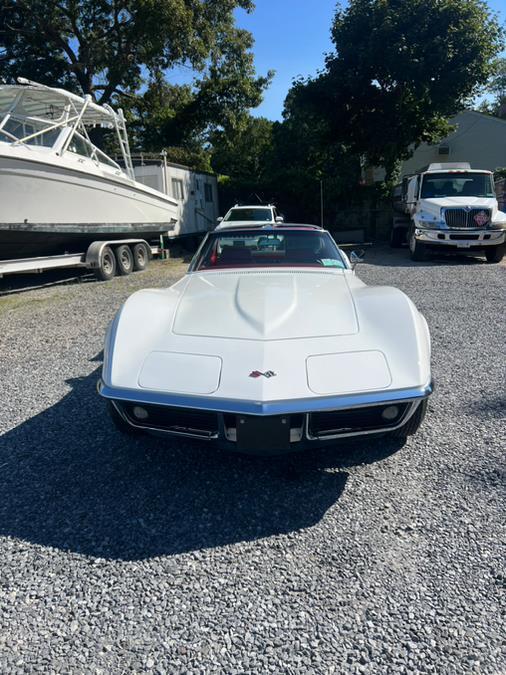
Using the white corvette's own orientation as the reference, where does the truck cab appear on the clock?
The truck cab is roughly at 7 o'clock from the white corvette.

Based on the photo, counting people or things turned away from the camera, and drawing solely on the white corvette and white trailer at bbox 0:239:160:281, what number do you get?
0

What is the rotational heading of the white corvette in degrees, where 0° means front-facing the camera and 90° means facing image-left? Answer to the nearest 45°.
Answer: approximately 0°

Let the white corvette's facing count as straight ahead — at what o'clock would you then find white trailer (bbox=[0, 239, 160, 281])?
The white trailer is roughly at 5 o'clock from the white corvette.

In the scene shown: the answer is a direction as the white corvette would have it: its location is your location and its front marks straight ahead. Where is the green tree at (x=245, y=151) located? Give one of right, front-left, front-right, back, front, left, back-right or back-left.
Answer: back

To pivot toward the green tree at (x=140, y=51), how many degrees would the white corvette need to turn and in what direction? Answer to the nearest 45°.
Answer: approximately 180°
